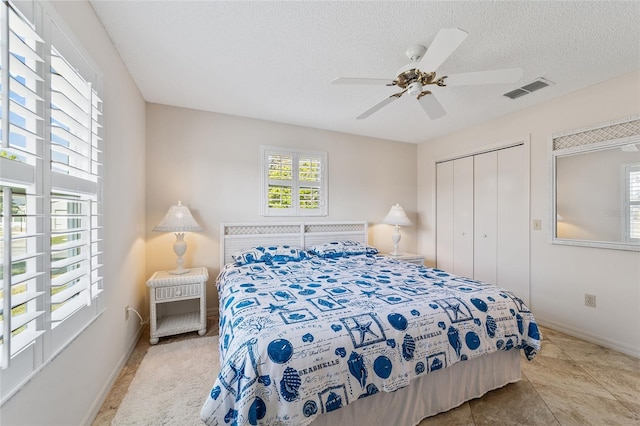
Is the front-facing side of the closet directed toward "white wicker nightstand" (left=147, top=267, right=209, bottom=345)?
yes

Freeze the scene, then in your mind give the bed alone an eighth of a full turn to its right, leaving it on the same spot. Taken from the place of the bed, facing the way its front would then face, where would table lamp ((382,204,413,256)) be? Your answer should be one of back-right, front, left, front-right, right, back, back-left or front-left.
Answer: back

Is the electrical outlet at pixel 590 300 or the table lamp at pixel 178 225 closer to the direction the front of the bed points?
the electrical outlet

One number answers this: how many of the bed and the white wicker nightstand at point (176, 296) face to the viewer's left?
0

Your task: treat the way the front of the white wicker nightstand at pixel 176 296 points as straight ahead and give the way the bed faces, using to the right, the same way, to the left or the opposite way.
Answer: the same way

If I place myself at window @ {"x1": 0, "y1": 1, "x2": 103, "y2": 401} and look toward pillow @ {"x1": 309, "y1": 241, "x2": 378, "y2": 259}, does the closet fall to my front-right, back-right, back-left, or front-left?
front-right

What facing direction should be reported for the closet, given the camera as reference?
facing the viewer and to the left of the viewer

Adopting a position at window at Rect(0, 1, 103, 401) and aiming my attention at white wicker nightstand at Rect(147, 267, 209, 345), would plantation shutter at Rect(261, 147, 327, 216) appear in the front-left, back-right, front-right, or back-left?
front-right

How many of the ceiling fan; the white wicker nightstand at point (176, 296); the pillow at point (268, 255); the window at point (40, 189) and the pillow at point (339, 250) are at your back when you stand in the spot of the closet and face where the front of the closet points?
0

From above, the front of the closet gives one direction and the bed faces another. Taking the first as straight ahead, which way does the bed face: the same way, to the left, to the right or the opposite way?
to the left

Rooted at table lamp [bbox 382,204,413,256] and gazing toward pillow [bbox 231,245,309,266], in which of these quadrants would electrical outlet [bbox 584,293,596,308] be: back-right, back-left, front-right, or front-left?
back-left

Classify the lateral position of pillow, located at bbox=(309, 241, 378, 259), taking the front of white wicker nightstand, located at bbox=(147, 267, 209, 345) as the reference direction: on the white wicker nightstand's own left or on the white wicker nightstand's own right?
on the white wicker nightstand's own left

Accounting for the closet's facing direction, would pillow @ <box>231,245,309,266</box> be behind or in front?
in front

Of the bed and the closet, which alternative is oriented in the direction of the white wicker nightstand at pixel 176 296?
the closet

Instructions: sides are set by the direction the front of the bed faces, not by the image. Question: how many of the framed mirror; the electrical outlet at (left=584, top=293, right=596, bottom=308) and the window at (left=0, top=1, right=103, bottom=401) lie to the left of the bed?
2

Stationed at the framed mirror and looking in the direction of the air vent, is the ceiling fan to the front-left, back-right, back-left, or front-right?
front-left

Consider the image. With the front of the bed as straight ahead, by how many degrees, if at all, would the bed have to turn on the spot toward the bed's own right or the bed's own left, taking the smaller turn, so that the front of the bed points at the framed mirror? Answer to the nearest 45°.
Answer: approximately 90° to the bed's own left

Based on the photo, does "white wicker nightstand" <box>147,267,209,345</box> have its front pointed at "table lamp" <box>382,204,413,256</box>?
no

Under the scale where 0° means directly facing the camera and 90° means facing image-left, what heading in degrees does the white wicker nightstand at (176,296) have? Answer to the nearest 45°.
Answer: approximately 0°
